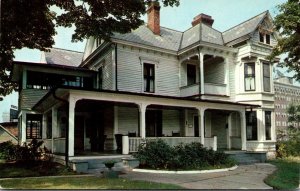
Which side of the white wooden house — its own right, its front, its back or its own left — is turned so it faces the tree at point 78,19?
right

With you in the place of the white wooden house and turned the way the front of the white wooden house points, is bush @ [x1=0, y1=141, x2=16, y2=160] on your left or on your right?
on your right

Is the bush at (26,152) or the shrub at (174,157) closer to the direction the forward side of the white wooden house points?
the shrub

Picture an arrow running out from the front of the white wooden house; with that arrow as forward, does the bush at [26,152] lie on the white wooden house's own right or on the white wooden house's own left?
on the white wooden house's own right

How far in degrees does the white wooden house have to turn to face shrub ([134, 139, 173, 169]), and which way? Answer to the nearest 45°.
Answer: approximately 45° to its right

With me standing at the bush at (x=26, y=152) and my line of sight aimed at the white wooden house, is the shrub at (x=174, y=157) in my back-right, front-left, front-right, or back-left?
front-right

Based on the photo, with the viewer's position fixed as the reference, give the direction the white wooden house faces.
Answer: facing the viewer and to the right of the viewer
